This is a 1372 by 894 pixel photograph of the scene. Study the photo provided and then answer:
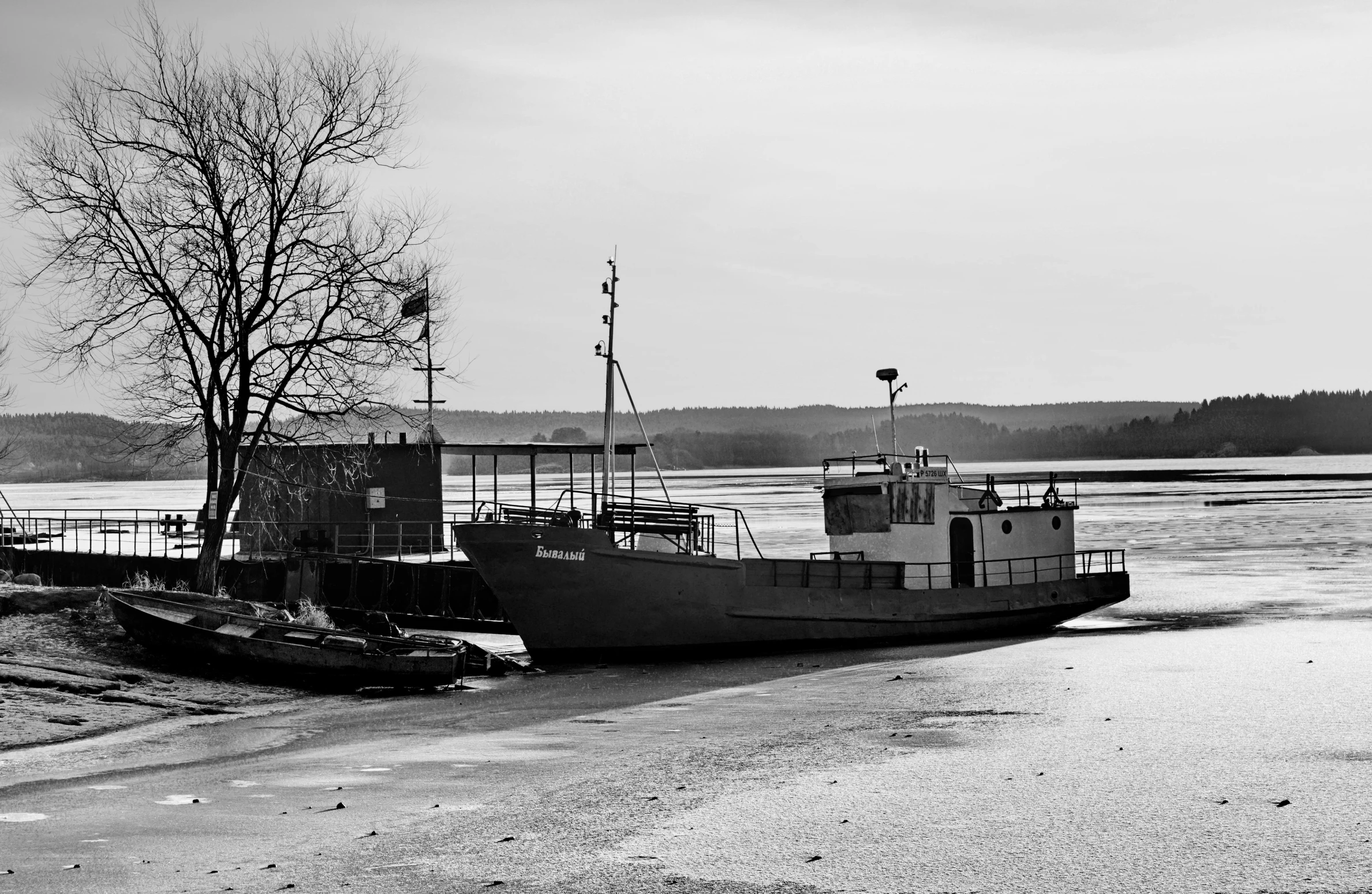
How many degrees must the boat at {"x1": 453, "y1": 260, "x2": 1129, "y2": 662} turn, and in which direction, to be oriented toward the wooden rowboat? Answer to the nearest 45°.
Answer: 0° — it already faces it

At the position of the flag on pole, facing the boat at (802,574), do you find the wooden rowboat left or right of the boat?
right

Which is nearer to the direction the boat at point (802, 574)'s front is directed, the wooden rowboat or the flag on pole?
the wooden rowboat

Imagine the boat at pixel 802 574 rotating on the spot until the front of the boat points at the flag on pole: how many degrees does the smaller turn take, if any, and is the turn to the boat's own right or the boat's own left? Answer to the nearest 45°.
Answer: approximately 90° to the boat's own right

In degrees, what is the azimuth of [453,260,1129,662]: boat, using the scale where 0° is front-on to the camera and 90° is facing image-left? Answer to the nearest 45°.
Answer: approximately 45°
